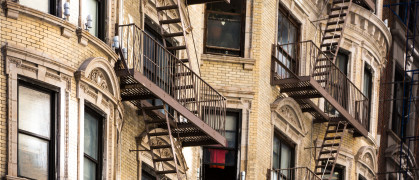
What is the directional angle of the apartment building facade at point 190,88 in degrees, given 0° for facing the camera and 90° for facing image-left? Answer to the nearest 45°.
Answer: approximately 315°

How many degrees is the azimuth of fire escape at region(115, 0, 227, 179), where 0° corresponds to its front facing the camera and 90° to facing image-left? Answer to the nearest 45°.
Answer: approximately 315°

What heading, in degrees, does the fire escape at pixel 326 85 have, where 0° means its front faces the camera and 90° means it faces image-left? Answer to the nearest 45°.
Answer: approximately 315°

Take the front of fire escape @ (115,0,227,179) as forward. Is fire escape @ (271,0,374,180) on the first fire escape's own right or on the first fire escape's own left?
on the first fire escape's own left

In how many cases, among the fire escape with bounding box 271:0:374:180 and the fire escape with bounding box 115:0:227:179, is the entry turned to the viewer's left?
0

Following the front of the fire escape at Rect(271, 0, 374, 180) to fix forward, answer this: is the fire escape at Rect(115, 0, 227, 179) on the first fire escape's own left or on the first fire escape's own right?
on the first fire escape's own right
